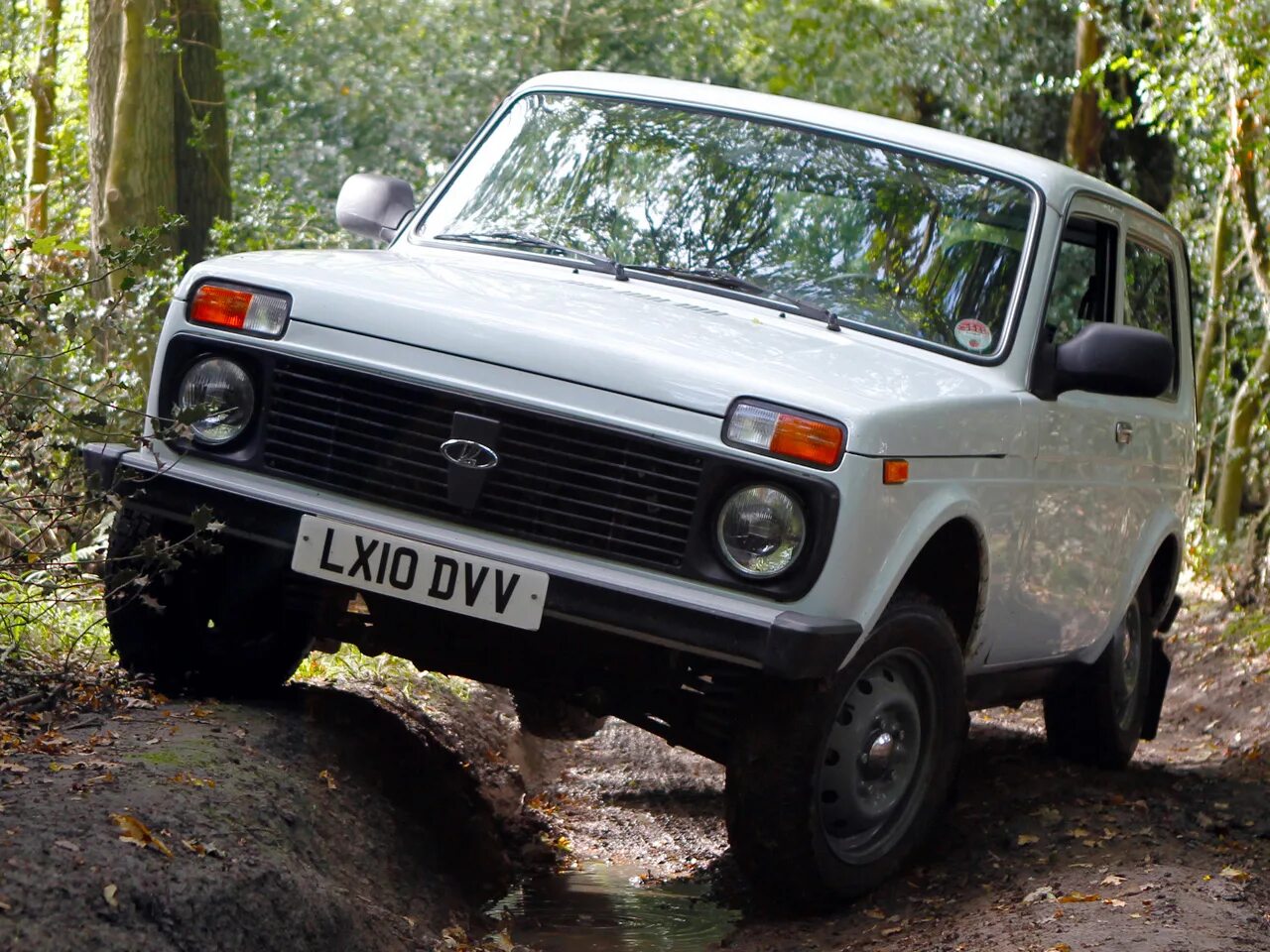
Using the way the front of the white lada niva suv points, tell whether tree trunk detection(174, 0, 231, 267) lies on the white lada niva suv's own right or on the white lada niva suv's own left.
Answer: on the white lada niva suv's own right

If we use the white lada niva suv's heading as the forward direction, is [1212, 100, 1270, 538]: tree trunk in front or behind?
behind

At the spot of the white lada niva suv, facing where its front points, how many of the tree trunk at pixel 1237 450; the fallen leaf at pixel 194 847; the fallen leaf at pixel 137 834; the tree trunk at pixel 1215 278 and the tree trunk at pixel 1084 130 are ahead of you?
2

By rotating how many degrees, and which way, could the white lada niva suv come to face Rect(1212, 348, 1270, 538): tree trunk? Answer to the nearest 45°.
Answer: approximately 180°

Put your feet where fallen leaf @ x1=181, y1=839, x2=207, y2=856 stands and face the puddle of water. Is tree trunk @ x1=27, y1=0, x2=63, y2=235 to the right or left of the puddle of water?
left

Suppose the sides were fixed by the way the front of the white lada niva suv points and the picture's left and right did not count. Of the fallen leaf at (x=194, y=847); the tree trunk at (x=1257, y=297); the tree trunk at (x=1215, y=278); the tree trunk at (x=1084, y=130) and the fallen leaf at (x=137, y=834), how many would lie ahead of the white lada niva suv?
2

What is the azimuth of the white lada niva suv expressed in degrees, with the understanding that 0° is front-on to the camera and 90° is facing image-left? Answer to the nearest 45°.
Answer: approximately 45°

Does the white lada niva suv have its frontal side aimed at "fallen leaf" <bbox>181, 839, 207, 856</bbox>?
yes

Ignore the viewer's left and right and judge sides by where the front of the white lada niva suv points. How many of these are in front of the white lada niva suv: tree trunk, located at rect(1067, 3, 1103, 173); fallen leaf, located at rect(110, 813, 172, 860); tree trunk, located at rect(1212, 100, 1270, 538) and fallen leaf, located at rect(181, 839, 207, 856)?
2

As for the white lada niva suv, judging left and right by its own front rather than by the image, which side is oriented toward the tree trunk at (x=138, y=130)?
right

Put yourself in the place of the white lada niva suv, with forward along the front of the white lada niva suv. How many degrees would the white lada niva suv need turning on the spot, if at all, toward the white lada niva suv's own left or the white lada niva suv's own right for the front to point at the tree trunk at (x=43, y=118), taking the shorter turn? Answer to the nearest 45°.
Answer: approximately 90° to the white lada niva suv's own right

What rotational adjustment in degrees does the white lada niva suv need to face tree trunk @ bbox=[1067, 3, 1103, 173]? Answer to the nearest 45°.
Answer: approximately 135° to its right

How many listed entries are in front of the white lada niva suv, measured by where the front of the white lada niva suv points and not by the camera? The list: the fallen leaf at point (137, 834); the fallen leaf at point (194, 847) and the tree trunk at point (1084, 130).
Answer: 2
